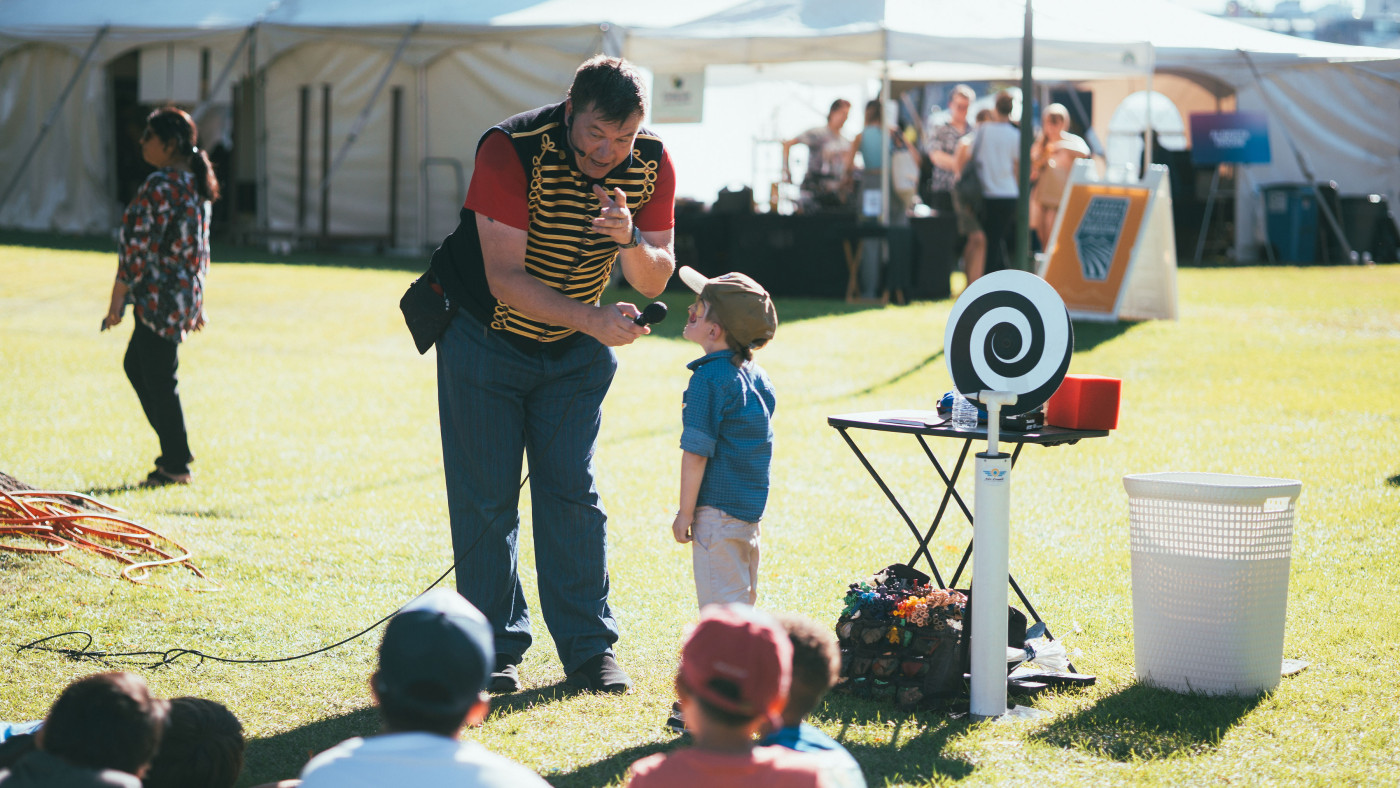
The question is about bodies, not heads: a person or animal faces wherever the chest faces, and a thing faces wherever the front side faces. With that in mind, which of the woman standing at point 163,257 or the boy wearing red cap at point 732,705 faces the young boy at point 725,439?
the boy wearing red cap

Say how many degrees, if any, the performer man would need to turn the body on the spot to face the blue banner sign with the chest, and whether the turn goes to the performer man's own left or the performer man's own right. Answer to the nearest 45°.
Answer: approximately 90° to the performer man's own left

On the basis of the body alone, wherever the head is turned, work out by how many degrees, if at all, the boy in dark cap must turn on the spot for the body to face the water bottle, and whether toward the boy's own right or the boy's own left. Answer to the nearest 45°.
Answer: approximately 45° to the boy's own right

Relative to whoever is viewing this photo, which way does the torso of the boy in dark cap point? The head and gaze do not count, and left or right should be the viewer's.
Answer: facing away from the viewer

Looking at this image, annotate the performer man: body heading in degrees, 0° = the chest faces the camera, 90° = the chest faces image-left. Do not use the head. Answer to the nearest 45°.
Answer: approximately 315°

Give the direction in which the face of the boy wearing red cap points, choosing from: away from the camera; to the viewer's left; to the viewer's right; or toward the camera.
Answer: away from the camera

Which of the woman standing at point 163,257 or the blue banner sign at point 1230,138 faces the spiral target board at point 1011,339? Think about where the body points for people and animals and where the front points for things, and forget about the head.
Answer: the blue banner sign

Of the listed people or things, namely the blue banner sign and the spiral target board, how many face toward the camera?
2

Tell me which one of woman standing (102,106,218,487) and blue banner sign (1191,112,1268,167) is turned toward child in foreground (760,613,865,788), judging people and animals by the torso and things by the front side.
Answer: the blue banner sign

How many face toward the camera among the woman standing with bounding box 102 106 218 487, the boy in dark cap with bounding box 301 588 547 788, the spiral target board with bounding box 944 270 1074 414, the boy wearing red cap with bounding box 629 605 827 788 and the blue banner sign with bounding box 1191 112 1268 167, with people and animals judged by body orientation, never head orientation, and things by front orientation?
2

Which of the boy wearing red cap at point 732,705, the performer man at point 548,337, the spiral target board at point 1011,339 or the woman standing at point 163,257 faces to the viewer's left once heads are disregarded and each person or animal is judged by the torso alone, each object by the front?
the woman standing

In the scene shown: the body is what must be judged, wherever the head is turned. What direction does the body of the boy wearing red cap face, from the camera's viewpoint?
away from the camera

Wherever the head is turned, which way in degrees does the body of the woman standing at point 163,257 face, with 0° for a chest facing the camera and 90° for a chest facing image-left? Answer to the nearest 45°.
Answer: approximately 90°

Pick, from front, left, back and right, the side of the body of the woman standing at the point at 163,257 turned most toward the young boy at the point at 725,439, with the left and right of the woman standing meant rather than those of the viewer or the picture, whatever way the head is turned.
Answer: left

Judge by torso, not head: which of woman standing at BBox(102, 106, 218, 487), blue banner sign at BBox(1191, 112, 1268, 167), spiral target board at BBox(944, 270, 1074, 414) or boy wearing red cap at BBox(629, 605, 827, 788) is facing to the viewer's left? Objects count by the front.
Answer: the woman standing
